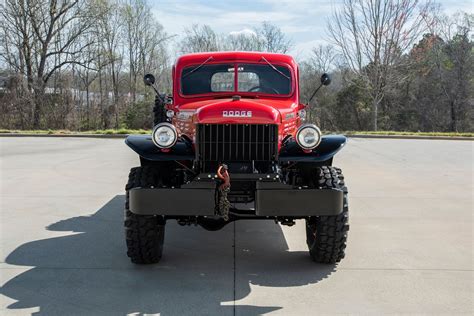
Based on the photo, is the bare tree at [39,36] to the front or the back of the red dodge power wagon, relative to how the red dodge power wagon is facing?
to the back

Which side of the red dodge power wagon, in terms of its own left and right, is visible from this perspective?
front
